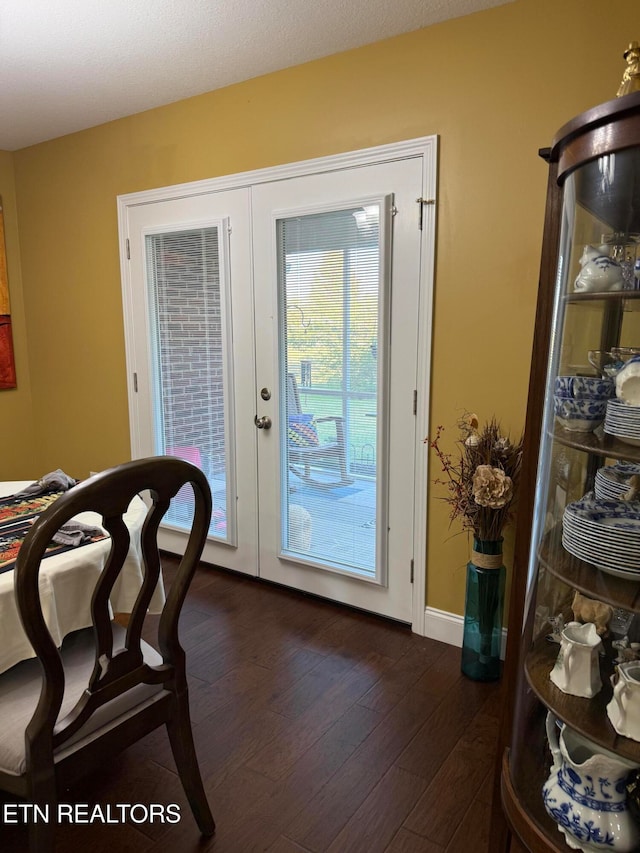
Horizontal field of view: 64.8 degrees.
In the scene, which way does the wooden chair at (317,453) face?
to the viewer's right

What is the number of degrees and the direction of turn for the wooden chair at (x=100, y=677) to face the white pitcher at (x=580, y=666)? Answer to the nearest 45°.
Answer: approximately 180°

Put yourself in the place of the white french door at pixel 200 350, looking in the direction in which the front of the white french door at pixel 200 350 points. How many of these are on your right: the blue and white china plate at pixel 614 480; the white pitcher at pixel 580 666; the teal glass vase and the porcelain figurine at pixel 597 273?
0

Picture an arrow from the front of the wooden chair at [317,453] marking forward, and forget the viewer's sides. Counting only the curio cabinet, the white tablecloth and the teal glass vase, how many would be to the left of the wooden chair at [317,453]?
0

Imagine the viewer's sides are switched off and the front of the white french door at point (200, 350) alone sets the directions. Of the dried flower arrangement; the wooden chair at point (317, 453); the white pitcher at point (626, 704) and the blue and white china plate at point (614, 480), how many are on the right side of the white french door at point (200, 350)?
0

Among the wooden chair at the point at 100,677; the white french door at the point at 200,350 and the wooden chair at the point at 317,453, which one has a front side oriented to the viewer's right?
the wooden chair at the point at 317,453

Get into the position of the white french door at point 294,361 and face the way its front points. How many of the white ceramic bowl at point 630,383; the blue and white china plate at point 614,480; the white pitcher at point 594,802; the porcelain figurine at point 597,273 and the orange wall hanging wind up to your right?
1

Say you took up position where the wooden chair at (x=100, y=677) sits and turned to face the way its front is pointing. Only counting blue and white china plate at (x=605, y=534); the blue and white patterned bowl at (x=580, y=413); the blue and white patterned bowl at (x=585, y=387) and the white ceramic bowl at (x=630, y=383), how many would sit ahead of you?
0

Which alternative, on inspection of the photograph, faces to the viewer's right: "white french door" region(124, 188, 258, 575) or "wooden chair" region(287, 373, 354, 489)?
the wooden chair

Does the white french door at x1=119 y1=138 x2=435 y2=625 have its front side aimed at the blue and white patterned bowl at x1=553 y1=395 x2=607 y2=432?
no

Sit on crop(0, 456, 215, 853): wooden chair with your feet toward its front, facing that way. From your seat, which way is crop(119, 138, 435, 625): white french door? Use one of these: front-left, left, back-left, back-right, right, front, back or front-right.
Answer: right

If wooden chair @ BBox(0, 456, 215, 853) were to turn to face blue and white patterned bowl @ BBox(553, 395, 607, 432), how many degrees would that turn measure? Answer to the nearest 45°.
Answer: approximately 135° to its right

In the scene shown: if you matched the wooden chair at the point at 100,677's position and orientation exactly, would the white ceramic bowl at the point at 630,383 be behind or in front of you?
behind

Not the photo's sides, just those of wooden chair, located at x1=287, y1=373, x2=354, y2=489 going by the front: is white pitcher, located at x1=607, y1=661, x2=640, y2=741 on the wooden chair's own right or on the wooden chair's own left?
on the wooden chair's own right

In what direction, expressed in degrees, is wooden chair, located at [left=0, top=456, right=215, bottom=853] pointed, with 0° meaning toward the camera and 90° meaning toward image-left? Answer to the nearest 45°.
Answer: approximately 135°

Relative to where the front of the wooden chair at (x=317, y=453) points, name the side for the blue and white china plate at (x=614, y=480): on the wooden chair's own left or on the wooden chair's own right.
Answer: on the wooden chair's own right

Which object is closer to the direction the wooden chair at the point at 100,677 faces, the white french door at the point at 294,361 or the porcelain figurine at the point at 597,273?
the white french door

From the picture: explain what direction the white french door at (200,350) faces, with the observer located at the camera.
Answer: facing the viewer and to the left of the viewer
